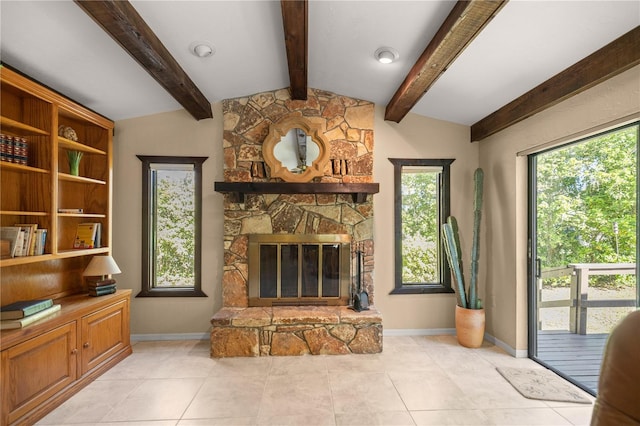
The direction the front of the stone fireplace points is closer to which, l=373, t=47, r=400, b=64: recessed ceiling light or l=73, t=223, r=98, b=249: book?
the recessed ceiling light

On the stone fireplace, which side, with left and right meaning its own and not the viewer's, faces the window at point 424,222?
left

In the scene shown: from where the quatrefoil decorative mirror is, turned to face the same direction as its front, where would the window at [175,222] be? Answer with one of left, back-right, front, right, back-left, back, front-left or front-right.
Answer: right

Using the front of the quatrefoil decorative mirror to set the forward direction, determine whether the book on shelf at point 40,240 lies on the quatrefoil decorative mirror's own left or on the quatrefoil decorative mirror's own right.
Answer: on the quatrefoil decorative mirror's own right

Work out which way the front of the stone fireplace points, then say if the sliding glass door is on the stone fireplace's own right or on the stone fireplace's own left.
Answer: on the stone fireplace's own left

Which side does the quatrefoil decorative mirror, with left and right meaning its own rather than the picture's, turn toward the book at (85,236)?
right

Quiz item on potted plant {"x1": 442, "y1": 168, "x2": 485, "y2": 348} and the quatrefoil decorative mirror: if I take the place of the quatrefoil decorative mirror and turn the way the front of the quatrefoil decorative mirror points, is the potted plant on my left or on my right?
on my left

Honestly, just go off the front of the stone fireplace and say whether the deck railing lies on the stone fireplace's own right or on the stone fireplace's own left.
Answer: on the stone fireplace's own left

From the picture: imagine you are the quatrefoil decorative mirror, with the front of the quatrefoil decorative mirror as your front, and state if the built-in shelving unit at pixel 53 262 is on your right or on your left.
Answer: on your right

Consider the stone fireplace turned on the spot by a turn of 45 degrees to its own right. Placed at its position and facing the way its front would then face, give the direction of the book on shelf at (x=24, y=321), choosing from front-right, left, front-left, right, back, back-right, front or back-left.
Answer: front

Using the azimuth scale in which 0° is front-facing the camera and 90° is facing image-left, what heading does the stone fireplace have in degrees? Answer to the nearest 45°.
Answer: approximately 0°
